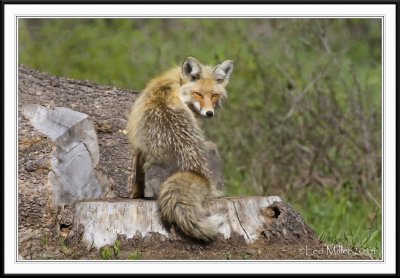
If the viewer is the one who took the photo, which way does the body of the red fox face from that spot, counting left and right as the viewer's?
facing away from the viewer and to the left of the viewer
